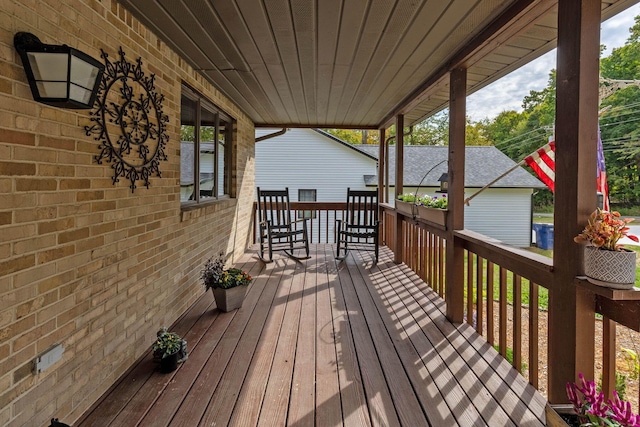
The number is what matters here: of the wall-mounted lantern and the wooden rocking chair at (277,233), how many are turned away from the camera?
0

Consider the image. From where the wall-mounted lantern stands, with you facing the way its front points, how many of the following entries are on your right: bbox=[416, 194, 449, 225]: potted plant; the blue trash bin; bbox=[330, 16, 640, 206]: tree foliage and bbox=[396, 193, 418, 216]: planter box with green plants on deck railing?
0

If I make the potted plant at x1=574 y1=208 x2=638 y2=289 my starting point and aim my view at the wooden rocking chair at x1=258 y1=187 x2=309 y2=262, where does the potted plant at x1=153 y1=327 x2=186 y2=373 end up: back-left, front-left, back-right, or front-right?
front-left

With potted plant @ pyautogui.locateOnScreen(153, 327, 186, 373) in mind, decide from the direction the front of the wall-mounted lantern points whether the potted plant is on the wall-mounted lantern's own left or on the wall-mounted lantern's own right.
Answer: on the wall-mounted lantern's own left

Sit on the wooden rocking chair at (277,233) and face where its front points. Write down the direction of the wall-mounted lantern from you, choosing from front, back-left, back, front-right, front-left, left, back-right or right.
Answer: front-right

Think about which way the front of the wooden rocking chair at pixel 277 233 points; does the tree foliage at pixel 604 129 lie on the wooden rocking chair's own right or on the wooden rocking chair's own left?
on the wooden rocking chair's own left

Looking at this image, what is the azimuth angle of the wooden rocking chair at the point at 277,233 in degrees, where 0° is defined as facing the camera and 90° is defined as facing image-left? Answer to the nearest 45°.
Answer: approximately 315°

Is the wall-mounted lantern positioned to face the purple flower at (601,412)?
yes

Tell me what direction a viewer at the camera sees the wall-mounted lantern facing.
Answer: facing the viewer and to the right of the viewer
